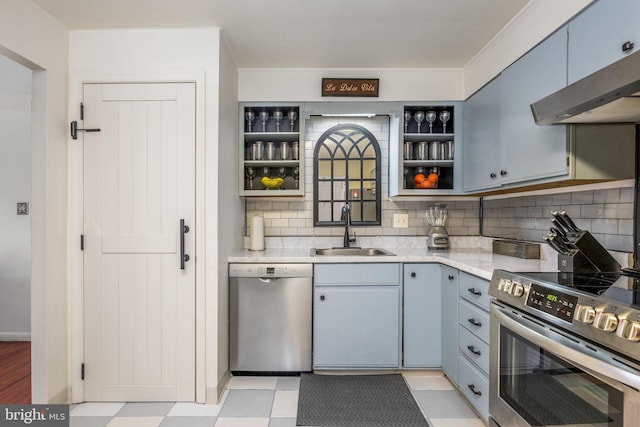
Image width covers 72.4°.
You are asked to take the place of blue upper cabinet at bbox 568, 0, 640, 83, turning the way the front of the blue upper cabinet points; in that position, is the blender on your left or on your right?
on your right

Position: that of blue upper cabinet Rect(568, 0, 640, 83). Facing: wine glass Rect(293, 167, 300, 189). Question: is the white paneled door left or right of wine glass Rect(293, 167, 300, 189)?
left

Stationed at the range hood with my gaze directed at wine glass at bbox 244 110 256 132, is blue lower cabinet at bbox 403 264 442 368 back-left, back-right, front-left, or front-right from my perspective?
front-right

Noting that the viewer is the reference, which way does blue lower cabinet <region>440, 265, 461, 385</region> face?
facing the viewer and to the left of the viewer

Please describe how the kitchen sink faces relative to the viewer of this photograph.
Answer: facing the viewer

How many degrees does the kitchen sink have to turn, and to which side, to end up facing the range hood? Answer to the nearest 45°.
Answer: approximately 45° to its left

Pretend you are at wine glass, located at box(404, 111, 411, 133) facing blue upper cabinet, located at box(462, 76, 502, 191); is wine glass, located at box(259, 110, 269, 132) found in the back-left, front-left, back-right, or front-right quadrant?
back-right

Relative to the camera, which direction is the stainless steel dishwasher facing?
toward the camera

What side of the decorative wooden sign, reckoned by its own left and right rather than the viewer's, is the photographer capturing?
front
